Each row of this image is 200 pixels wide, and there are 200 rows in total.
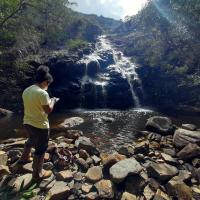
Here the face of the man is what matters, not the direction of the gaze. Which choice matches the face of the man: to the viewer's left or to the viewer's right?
to the viewer's right

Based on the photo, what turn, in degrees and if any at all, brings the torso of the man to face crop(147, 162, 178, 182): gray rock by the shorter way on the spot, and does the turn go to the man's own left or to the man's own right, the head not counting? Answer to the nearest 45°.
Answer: approximately 45° to the man's own right

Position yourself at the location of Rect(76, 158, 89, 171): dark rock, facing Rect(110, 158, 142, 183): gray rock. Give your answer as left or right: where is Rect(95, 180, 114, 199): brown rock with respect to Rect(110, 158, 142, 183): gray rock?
right

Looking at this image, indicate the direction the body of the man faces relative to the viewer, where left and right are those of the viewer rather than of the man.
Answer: facing away from the viewer and to the right of the viewer
